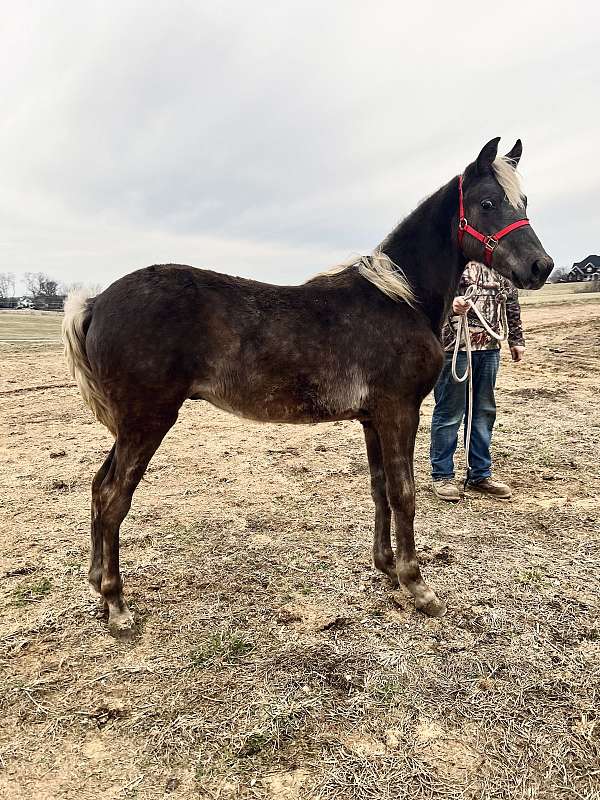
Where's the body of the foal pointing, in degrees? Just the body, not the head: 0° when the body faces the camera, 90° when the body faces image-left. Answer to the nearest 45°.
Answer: approximately 270°
